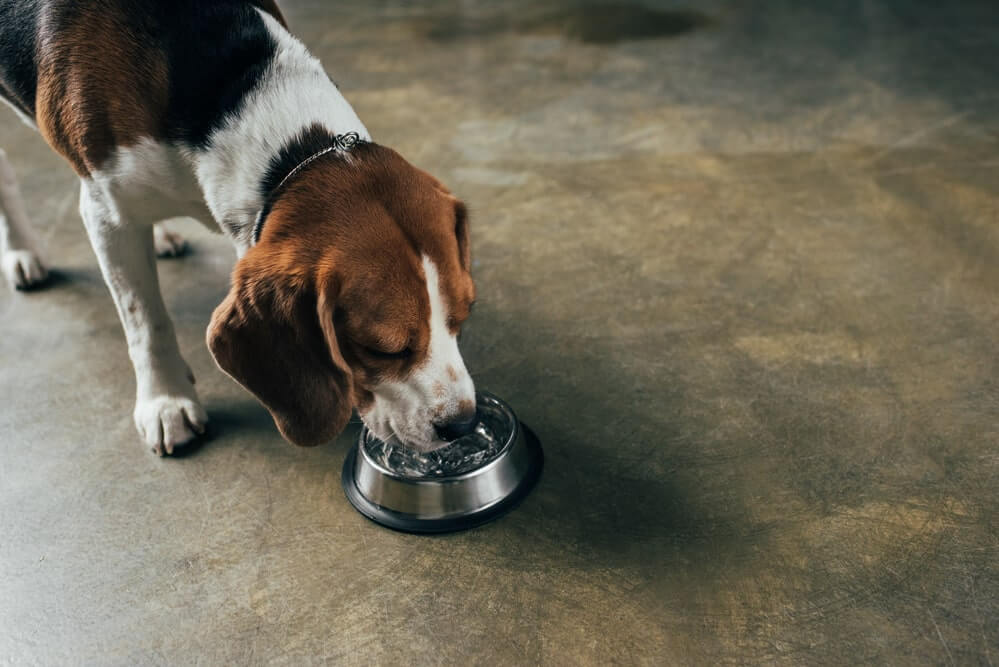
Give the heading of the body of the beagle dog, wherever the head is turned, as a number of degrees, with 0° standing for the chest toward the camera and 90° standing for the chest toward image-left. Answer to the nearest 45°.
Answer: approximately 315°
